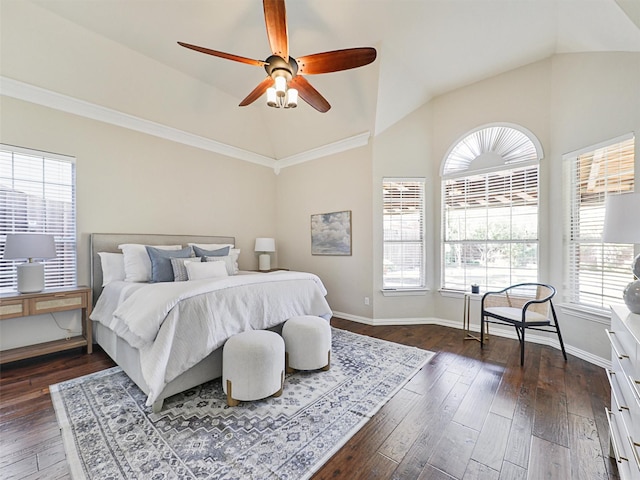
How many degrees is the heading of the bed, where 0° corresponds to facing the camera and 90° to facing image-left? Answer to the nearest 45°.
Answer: approximately 315°

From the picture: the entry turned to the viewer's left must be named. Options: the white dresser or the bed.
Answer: the white dresser

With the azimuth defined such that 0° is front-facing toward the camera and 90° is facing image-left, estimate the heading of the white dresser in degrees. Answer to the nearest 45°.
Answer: approximately 90°

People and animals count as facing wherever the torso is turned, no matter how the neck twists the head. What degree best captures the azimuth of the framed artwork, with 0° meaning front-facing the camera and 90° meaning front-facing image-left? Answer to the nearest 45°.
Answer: approximately 45°

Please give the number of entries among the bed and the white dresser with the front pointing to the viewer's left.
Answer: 1

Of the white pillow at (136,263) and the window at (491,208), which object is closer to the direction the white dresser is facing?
the white pillow

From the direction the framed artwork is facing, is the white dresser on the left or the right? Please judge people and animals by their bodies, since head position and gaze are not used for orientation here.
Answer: on its left

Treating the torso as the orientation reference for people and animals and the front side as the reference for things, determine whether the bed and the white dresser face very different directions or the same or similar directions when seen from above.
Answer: very different directions
